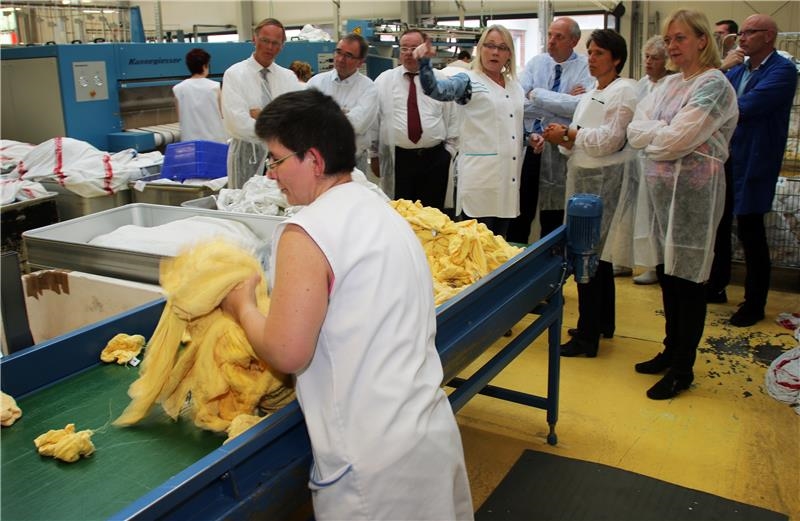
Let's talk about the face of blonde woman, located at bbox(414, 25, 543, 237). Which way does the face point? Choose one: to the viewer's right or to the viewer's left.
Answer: to the viewer's left

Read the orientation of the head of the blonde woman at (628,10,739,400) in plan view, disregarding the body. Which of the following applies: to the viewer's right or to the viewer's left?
to the viewer's left

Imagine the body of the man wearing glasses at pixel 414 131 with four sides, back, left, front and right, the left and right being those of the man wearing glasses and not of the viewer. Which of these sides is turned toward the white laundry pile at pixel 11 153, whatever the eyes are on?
right

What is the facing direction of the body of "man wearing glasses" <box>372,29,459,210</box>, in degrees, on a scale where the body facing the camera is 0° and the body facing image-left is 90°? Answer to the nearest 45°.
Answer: approximately 0°

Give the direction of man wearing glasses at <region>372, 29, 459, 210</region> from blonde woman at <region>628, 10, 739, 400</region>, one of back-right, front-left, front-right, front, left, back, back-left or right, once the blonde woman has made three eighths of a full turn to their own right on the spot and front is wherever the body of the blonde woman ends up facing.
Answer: front-left

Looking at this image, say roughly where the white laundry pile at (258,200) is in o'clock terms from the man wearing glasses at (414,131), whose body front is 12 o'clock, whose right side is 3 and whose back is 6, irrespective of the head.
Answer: The white laundry pile is roughly at 1 o'clock from the man wearing glasses.

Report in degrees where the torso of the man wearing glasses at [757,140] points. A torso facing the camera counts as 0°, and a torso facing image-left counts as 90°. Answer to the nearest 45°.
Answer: approximately 45°

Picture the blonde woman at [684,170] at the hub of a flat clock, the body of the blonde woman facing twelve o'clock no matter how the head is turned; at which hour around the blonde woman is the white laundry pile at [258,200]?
The white laundry pile is roughly at 1 o'clock from the blonde woman.
